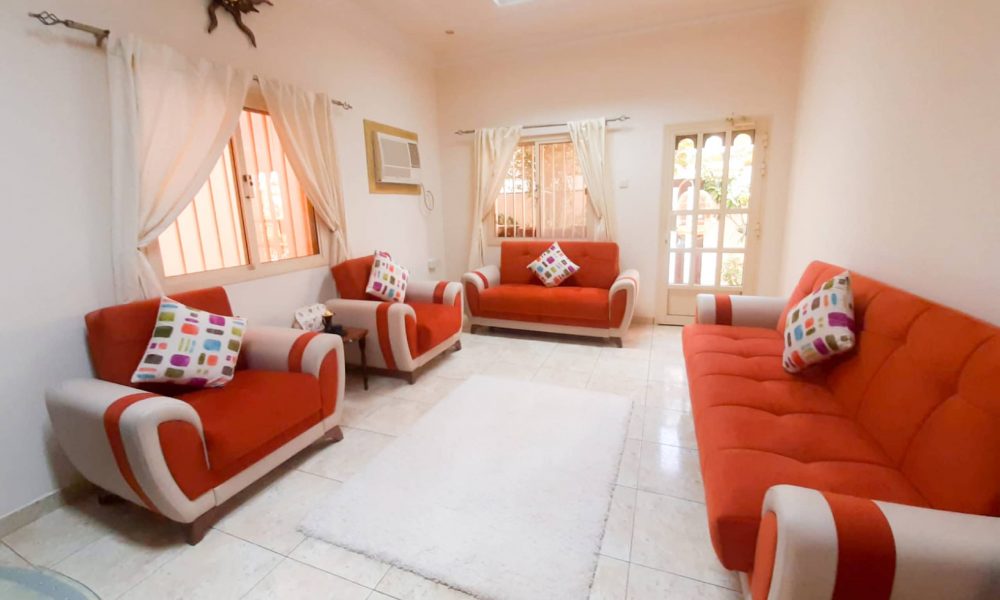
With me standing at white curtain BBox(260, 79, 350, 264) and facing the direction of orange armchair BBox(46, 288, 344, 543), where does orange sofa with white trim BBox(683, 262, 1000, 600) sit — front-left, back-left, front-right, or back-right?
front-left

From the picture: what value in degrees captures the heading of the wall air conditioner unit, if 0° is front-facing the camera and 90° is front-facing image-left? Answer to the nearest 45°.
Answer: approximately 315°

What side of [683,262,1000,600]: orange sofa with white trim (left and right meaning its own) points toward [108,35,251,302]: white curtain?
front

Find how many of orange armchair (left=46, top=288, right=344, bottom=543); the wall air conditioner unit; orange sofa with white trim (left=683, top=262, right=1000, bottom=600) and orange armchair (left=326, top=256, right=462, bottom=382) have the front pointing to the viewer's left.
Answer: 1

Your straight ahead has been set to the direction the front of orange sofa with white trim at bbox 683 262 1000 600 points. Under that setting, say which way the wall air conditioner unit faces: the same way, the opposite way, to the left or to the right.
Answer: the opposite way

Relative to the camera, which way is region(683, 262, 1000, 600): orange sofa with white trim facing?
to the viewer's left

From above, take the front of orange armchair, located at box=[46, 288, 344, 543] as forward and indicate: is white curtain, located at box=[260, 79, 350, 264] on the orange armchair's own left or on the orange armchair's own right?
on the orange armchair's own left

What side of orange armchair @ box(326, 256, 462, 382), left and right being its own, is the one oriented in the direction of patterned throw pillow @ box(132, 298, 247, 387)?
right

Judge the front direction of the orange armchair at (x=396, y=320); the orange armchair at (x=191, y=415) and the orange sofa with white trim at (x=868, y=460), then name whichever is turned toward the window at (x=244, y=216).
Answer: the orange sofa with white trim

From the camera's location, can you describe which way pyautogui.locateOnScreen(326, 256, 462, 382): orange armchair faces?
facing the viewer and to the right of the viewer

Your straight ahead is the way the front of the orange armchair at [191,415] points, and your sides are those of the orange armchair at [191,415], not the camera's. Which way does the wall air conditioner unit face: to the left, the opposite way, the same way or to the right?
the same way

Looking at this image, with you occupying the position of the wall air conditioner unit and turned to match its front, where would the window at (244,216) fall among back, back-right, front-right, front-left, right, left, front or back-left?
right

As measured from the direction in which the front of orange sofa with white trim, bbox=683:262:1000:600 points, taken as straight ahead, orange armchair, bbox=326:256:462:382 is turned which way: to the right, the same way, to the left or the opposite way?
the opposite way

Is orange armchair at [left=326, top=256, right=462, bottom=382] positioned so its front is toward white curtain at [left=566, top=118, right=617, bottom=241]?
no

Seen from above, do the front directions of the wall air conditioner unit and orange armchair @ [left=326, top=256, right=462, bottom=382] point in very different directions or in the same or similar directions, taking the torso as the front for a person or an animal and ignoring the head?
same or similar directions

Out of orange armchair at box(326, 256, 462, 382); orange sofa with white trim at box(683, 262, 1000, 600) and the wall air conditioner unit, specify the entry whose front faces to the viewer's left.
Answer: the orange sofa with white trim
